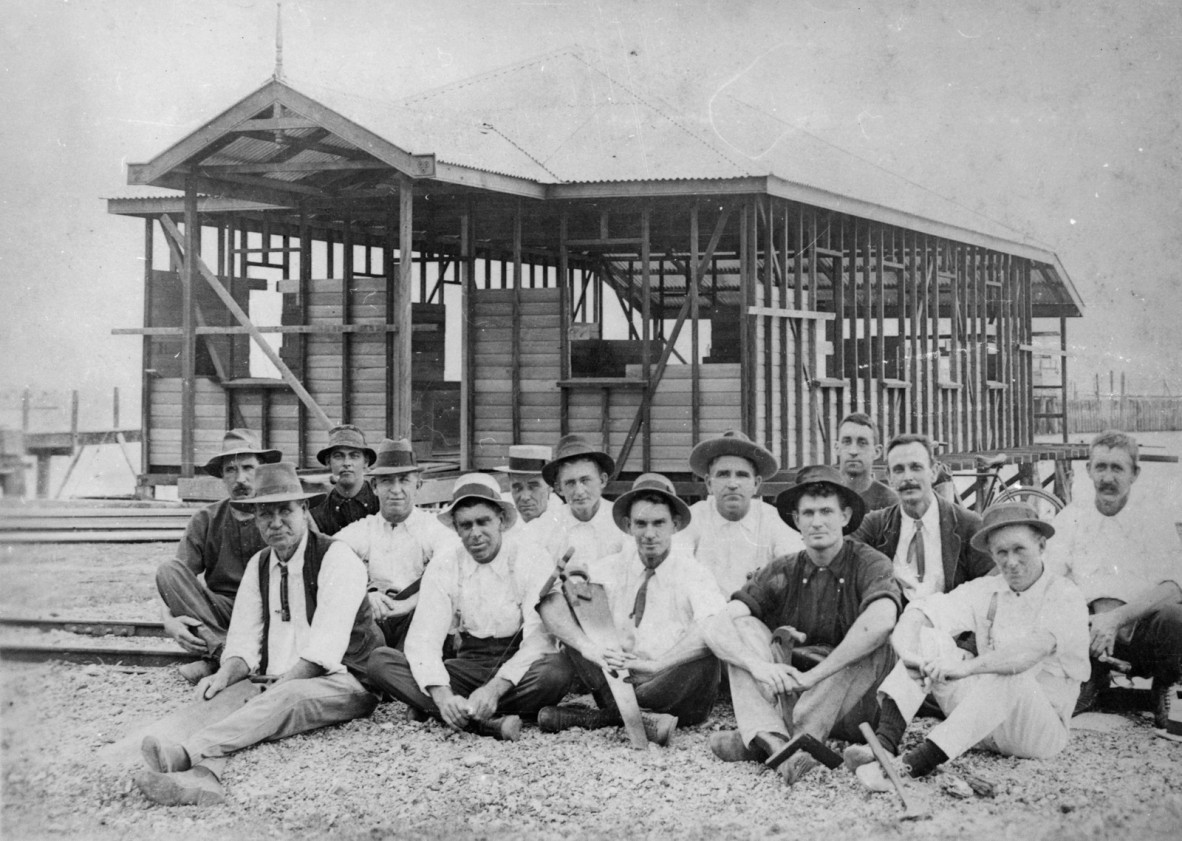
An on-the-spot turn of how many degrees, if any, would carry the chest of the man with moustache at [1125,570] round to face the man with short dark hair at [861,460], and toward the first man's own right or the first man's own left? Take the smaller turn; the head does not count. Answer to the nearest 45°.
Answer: approximately 135° to the first man's own right

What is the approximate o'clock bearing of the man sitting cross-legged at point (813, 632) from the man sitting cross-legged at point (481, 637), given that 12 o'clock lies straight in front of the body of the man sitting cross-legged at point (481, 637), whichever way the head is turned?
the man sitting cross-legged at point (813, 632) is roughly at 10 o'clock from the man sitting cross-legged at point (481, 637).

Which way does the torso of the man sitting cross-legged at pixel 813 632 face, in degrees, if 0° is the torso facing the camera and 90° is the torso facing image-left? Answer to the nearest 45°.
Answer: approximately 0°

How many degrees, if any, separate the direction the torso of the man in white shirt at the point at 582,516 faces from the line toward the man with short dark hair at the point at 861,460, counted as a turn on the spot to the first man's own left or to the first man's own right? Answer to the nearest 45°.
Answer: approximately 90° to the first man's own left

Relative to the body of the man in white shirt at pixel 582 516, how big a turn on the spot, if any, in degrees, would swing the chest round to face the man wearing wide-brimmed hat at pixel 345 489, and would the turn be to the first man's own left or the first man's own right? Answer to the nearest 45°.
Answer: approximately 135° to the first man's own right

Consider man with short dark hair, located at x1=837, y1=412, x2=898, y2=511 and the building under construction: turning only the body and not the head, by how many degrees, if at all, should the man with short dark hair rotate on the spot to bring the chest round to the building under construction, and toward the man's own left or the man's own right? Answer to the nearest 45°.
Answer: approximately 135° to the man's own right
